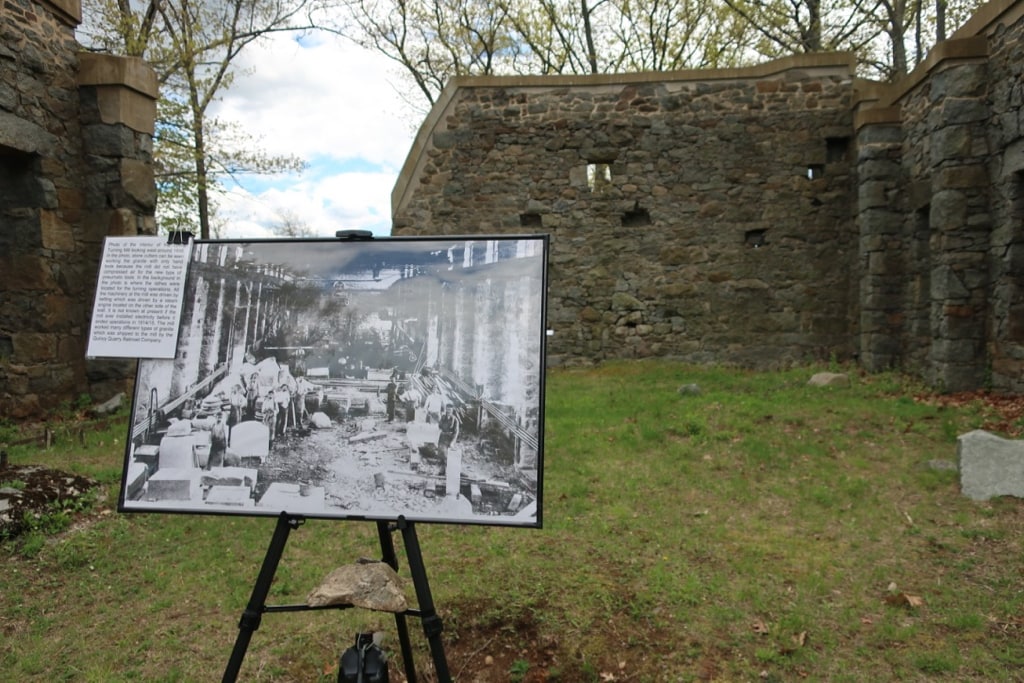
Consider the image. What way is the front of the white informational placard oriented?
toward the camera

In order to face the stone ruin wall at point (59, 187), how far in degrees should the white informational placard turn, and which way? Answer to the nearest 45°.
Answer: approximately 180°

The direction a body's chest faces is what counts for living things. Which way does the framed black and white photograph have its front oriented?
toward the camera

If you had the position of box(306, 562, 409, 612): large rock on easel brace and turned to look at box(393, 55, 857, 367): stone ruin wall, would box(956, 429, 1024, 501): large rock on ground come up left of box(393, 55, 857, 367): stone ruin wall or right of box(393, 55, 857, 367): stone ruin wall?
right

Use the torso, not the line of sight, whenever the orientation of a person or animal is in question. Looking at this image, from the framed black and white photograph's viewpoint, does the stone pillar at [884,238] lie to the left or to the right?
on its left

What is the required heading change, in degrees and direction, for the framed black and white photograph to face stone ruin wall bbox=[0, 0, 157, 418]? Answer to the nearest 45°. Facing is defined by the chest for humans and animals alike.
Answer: approximately 135° to its right

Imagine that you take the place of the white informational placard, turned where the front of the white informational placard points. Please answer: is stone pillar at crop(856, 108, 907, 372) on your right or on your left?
on your left
